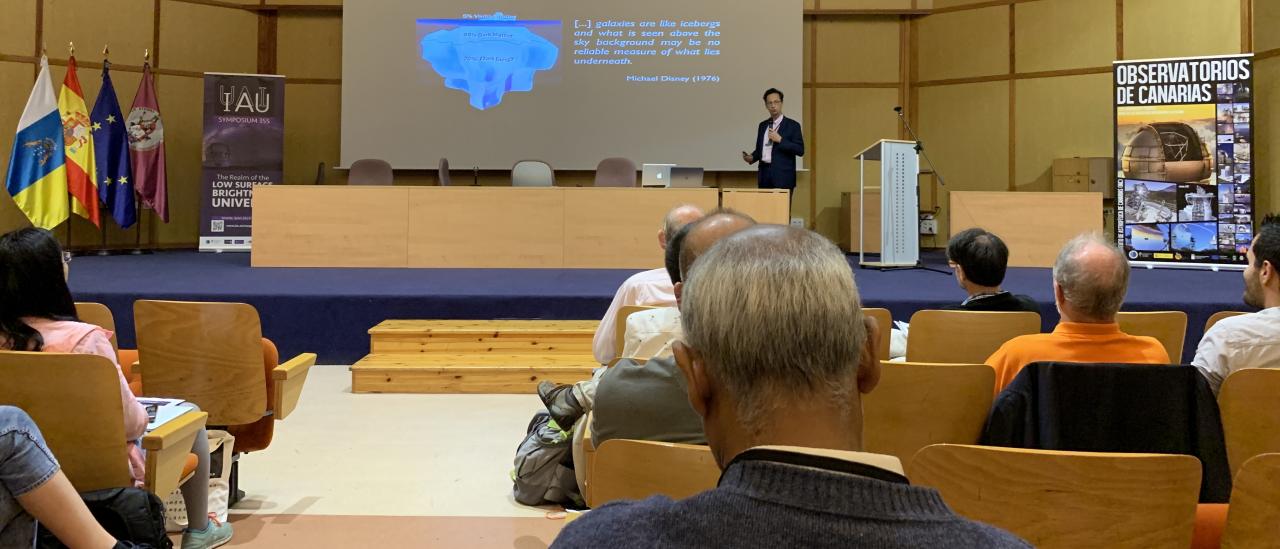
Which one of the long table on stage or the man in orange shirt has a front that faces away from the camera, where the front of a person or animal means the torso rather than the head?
the man in orange shirt

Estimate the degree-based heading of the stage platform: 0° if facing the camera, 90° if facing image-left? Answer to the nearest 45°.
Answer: approximately 0°

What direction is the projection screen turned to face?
toward the camera

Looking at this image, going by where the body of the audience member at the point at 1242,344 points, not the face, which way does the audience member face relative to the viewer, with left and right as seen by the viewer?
facing away from the viewer and to the left of the viewer

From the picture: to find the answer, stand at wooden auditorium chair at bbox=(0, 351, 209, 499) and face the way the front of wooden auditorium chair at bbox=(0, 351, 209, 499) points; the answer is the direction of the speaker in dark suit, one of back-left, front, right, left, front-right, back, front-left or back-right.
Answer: front

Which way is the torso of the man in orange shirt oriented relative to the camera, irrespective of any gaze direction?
away from the camera

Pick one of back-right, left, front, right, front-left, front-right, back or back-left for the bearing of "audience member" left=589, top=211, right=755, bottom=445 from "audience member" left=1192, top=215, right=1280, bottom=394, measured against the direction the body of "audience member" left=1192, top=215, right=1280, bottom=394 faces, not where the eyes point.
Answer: left

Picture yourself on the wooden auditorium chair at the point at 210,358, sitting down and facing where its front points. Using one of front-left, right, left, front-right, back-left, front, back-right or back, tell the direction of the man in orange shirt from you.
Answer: right

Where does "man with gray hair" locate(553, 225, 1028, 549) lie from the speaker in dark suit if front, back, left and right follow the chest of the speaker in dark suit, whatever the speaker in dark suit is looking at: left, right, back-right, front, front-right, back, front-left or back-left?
front-left

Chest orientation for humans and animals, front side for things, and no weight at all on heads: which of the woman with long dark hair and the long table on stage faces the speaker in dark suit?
the woman with long dark hair

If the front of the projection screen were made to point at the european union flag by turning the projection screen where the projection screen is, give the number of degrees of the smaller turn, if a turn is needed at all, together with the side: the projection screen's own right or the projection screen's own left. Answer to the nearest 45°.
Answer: approximately 90° to the projection screen's own right
